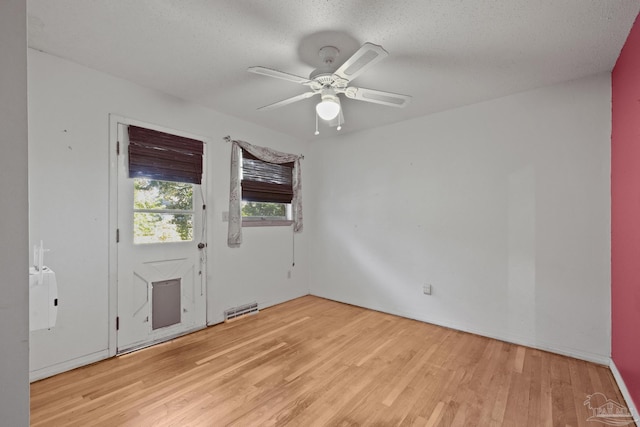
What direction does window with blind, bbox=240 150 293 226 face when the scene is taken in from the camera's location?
facing the viewer and to the right of the viewer

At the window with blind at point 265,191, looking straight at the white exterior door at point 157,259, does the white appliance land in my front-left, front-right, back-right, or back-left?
front-left

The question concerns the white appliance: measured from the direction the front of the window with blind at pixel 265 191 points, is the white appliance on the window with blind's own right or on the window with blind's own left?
on the window with blind's own right

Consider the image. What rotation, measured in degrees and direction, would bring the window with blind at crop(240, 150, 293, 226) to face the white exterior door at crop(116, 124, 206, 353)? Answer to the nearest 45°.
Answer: approximately 90° to its right
